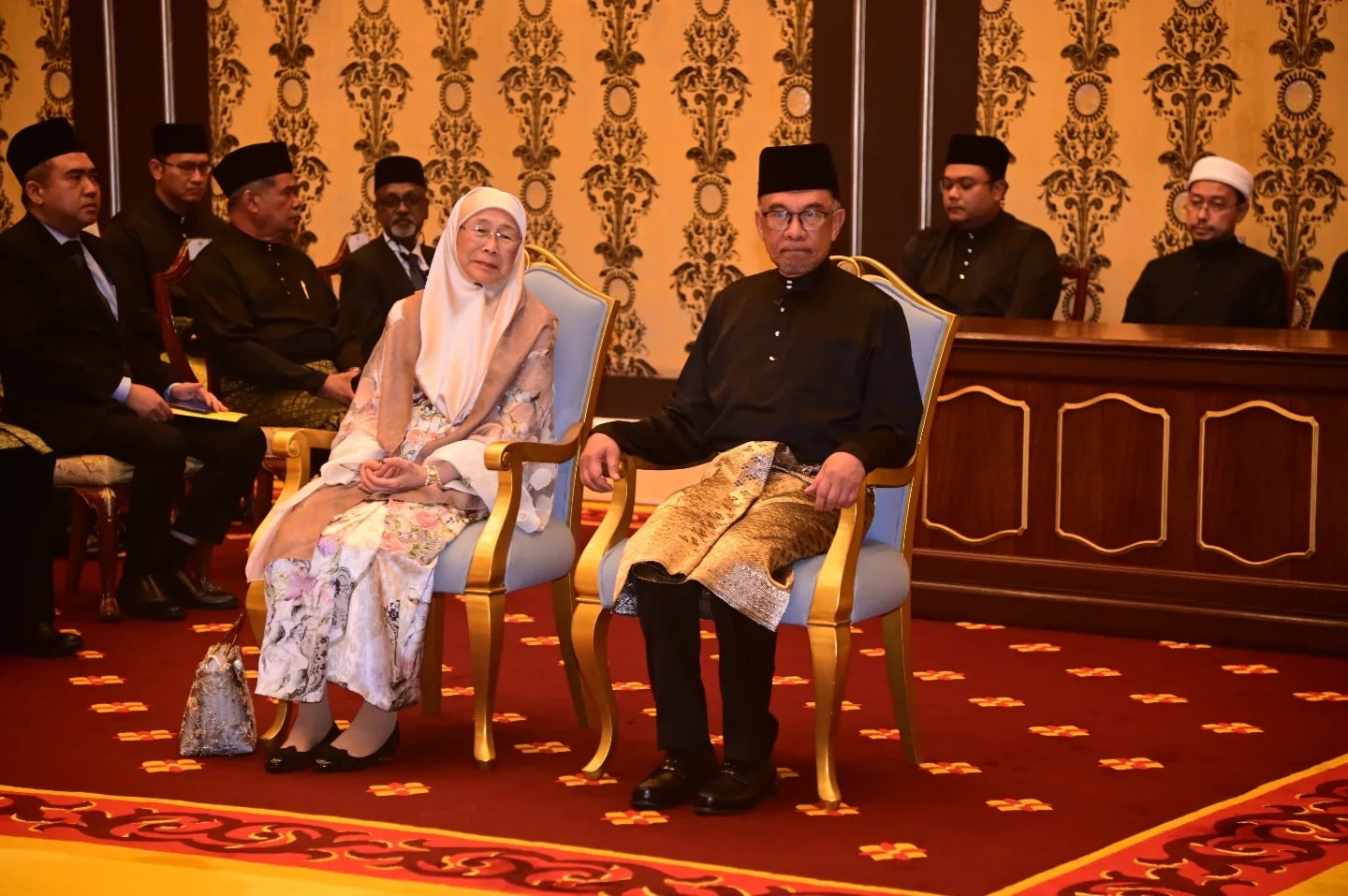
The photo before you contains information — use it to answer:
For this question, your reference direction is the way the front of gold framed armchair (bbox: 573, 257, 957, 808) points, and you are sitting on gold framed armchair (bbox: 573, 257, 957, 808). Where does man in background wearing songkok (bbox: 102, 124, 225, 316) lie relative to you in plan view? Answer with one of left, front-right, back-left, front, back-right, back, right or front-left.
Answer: right

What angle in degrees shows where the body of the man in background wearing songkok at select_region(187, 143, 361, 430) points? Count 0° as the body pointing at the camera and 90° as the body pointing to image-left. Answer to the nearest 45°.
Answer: approximately 315°

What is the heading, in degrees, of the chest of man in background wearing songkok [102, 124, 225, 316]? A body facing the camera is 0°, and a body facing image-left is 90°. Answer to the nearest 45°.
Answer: approximately 315°

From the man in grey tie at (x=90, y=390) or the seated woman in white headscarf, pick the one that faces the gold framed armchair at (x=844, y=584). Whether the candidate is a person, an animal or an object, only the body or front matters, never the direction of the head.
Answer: the man in grey tie

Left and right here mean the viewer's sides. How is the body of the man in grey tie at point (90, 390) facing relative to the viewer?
facing the viewer and to the right of the viewer

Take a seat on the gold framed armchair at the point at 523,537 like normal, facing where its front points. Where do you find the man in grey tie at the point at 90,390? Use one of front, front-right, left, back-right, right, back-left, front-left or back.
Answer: right

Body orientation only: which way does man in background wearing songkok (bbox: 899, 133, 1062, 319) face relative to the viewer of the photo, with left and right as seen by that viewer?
facing the viewer and to the left of the viewer

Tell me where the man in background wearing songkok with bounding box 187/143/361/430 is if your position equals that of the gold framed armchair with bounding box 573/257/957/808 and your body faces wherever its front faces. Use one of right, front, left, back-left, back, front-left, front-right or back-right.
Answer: right

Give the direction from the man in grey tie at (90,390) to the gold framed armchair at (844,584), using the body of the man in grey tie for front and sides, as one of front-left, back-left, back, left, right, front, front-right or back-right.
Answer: front

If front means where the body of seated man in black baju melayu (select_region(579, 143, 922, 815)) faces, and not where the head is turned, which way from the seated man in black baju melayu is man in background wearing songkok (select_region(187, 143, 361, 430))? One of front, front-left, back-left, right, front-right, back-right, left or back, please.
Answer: right

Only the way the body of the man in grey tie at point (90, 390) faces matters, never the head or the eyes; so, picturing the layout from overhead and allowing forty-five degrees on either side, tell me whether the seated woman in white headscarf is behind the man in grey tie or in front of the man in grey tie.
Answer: in front

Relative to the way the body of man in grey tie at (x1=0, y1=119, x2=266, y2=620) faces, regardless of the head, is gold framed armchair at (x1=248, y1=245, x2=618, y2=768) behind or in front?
in front

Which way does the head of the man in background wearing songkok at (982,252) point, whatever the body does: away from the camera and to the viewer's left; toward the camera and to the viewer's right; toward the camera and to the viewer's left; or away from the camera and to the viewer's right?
toward the camera and to the viewer's left

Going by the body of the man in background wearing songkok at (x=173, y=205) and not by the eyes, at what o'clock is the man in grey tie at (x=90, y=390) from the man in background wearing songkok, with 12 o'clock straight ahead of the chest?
The man in grey tie is roughly at 2 o'clock from the man in background wearing songkok.

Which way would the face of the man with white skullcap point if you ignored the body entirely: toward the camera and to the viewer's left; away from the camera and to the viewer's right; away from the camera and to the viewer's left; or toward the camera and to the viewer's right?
toward the camera and to the viewer's left

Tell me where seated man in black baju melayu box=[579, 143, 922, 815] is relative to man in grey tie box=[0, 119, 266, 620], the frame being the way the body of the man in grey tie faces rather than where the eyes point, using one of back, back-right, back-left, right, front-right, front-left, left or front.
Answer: front

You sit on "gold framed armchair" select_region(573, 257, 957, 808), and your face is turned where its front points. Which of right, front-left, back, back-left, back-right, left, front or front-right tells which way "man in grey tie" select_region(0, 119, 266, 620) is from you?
right

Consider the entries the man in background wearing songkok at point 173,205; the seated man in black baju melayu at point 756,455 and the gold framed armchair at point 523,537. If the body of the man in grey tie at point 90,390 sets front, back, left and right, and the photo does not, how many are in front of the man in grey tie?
2

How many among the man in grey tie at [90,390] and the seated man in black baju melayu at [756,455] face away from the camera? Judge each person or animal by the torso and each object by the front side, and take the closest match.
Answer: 0

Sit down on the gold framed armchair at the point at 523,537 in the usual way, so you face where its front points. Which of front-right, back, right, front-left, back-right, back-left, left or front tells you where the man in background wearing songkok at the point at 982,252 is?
back
